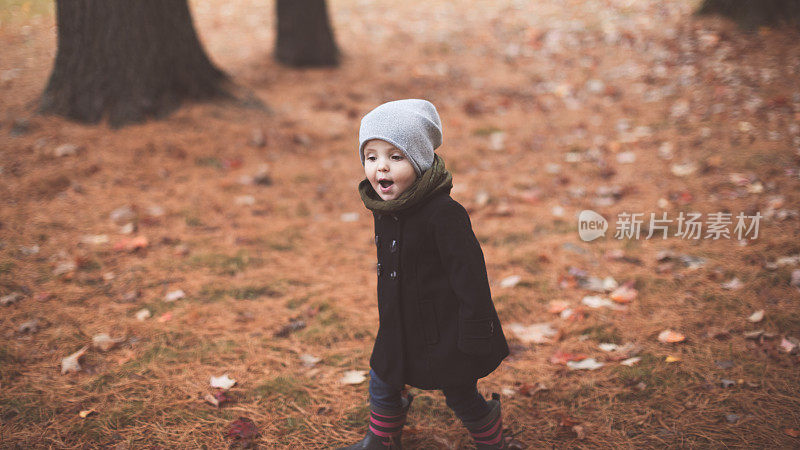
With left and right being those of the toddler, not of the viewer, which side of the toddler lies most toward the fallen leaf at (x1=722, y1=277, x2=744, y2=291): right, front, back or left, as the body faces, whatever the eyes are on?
back

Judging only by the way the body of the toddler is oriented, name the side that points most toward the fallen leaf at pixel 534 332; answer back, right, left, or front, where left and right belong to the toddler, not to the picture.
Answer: back

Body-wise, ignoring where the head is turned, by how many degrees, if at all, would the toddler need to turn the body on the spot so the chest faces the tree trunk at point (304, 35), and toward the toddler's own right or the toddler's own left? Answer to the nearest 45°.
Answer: approximately 135° to the toddler's own right

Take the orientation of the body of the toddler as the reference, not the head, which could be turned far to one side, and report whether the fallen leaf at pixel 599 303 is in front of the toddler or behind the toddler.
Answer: behind

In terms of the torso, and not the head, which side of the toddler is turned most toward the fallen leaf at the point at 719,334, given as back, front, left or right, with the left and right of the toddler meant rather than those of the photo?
back

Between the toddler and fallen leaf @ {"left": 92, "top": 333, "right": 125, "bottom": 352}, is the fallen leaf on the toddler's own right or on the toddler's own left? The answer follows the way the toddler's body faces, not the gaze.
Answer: on the toddler's own right

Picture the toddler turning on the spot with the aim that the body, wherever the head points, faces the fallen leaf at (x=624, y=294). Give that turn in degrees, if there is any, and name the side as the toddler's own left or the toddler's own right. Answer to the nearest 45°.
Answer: approximately 180°

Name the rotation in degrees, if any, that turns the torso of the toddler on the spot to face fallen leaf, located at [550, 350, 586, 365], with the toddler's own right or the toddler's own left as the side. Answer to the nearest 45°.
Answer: approximately 180°

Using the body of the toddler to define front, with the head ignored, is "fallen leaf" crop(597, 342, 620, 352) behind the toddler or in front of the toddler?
behind

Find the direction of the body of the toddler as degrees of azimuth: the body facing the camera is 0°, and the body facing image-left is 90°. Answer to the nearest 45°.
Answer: approximately 45°
